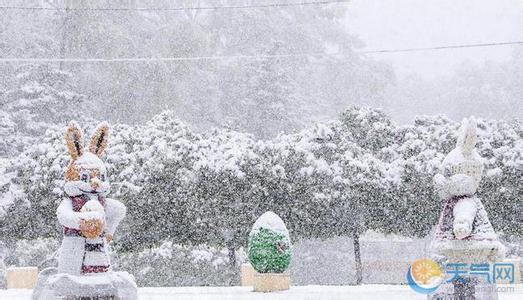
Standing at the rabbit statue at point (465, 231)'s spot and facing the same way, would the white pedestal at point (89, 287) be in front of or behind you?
in front

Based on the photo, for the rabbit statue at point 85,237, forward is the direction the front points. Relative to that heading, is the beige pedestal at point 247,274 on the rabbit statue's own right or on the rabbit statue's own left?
on the rabbit statue's own left

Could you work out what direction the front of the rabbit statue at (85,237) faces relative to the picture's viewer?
facing the viewer and to the right of the viewer

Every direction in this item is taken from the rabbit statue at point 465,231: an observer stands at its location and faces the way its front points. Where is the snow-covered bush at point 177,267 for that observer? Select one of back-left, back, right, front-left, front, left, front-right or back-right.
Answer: front-right

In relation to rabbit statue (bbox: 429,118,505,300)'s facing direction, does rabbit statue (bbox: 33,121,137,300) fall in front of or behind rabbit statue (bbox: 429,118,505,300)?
in front
